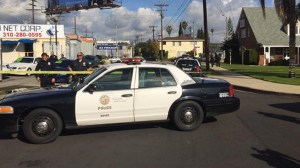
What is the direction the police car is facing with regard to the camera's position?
facing to the left of the viewer

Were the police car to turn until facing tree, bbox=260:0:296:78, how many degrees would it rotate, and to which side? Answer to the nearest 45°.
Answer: approximately 135° to its right

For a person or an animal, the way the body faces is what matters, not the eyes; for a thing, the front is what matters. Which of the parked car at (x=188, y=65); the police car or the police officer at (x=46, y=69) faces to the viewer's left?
the police car

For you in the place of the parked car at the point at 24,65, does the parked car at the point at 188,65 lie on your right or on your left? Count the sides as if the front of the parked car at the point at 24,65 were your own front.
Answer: on your left

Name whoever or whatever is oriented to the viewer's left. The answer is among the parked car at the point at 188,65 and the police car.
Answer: the police car

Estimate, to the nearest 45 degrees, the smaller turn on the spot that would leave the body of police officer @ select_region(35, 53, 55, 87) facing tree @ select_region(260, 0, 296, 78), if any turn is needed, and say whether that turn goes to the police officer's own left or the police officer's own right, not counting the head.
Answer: approximately 135° to the police officer's own left

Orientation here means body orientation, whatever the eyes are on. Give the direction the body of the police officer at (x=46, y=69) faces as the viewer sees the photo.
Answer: toward the camera

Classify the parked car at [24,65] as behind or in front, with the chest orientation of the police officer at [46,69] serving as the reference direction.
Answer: behind

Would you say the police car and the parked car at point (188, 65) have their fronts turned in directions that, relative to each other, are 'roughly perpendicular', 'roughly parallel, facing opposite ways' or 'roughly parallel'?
roughly perpendicular

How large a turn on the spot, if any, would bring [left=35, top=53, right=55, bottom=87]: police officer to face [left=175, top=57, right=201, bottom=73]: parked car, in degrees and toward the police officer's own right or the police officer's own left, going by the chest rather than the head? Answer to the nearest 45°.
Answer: approximately 135° to the police officer's own left

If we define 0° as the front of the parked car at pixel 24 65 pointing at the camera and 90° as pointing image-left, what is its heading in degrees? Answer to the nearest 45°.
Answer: approximately 45°

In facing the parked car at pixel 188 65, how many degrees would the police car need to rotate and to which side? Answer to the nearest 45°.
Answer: approximately 90° to its right
